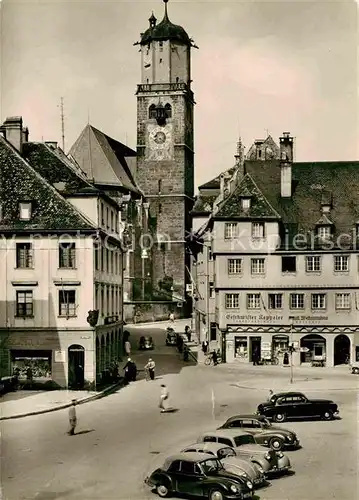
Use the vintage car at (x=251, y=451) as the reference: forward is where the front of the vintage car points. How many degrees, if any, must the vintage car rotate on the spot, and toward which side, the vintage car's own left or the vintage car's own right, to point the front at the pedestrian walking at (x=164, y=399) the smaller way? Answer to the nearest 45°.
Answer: approximately 135° to the vintage car's own left

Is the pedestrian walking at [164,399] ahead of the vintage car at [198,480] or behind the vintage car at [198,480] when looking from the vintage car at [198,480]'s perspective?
behind

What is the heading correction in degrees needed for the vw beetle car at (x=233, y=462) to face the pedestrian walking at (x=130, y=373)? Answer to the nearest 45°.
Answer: approximately 135° to its left

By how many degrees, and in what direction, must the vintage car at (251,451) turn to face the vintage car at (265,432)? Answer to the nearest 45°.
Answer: approximately 135° to its left

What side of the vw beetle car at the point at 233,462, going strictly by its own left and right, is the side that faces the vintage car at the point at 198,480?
right

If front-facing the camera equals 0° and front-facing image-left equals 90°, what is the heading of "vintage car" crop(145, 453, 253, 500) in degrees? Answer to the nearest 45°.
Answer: approximately 315°

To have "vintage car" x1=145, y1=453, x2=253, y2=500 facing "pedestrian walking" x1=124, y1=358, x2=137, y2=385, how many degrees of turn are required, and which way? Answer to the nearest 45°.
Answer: approximately 135° to its left

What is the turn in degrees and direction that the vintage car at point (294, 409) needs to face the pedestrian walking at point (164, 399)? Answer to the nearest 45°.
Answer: approximately 180°

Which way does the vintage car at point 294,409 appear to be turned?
to the viewer's right

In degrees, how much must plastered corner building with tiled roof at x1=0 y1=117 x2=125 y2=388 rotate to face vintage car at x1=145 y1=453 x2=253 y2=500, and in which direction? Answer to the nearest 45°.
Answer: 0° — it already faces it
